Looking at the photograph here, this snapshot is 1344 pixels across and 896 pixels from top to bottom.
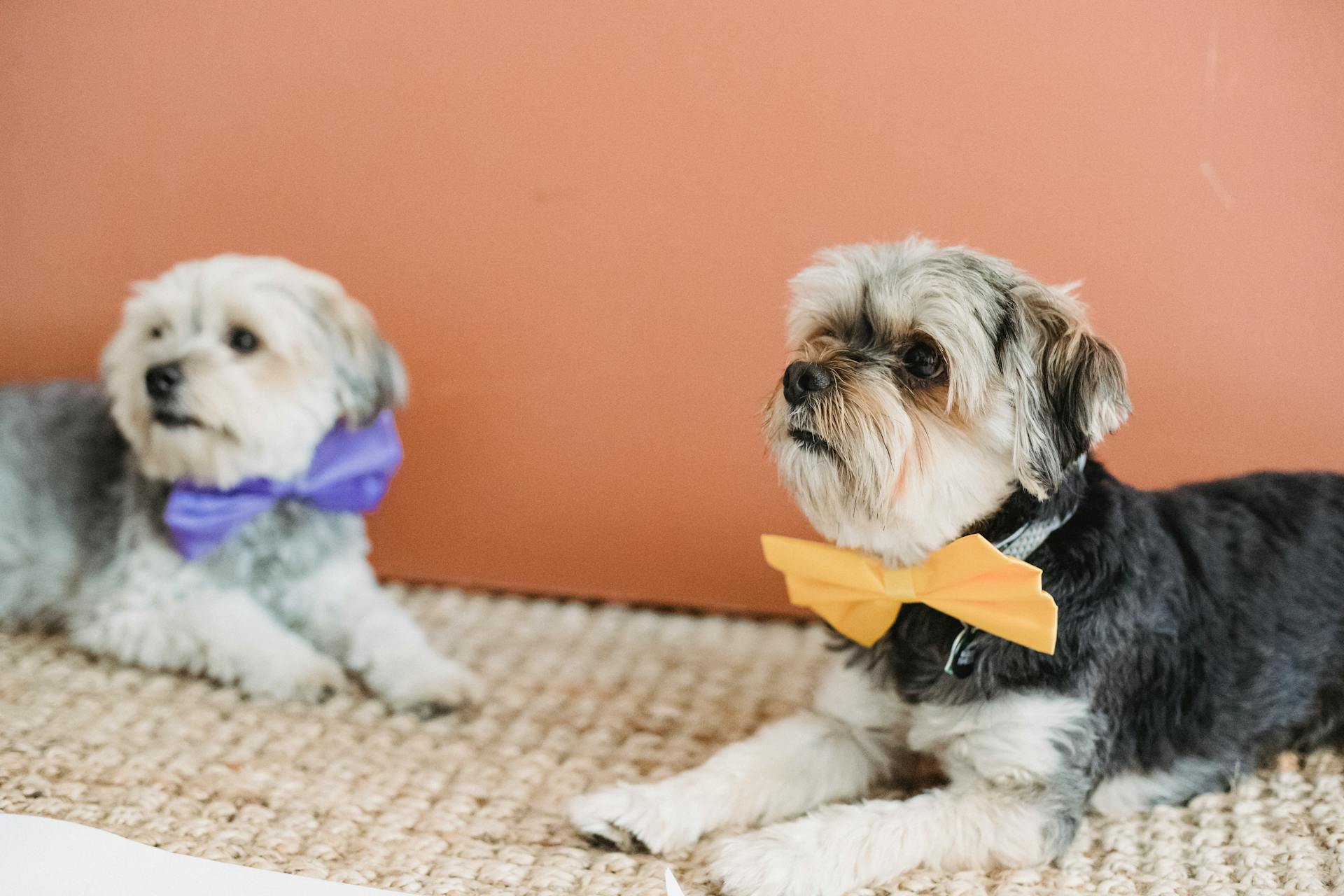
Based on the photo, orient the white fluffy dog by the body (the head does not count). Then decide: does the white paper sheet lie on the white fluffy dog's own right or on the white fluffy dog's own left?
on the white fluffy dog's own right

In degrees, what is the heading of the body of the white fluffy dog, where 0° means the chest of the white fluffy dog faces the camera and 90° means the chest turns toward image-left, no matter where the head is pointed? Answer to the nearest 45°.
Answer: approximately 315°

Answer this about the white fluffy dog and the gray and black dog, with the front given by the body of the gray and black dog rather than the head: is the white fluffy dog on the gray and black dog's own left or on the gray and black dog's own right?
on the gray and black dog's own right

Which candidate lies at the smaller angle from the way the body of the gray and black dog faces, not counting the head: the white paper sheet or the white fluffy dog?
the white paper sheet

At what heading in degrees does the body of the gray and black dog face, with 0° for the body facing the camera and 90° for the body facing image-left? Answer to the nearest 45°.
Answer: approximately 45°

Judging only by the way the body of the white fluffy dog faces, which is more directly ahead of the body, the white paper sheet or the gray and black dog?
the gray and black dog
